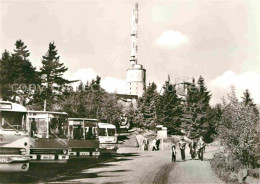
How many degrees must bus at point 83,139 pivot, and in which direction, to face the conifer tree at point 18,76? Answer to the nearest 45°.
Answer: approximately 180°

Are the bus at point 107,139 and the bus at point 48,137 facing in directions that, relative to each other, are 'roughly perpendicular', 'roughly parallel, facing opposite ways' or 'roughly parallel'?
roughly parallel

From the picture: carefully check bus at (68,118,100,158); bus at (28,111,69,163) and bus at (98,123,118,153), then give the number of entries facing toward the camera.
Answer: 3

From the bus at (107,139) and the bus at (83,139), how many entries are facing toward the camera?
2

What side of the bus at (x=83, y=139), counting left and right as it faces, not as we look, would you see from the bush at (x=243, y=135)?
left

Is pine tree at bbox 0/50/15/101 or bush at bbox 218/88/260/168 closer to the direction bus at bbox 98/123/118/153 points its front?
the bush

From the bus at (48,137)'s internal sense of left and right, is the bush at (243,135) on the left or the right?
on its left

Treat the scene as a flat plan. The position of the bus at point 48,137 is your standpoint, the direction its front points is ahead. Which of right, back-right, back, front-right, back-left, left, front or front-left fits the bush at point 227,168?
left

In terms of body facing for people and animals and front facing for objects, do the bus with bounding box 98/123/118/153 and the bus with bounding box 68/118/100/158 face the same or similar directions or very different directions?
same or similar directions

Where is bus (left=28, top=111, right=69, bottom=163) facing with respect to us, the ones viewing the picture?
facing the viewer
